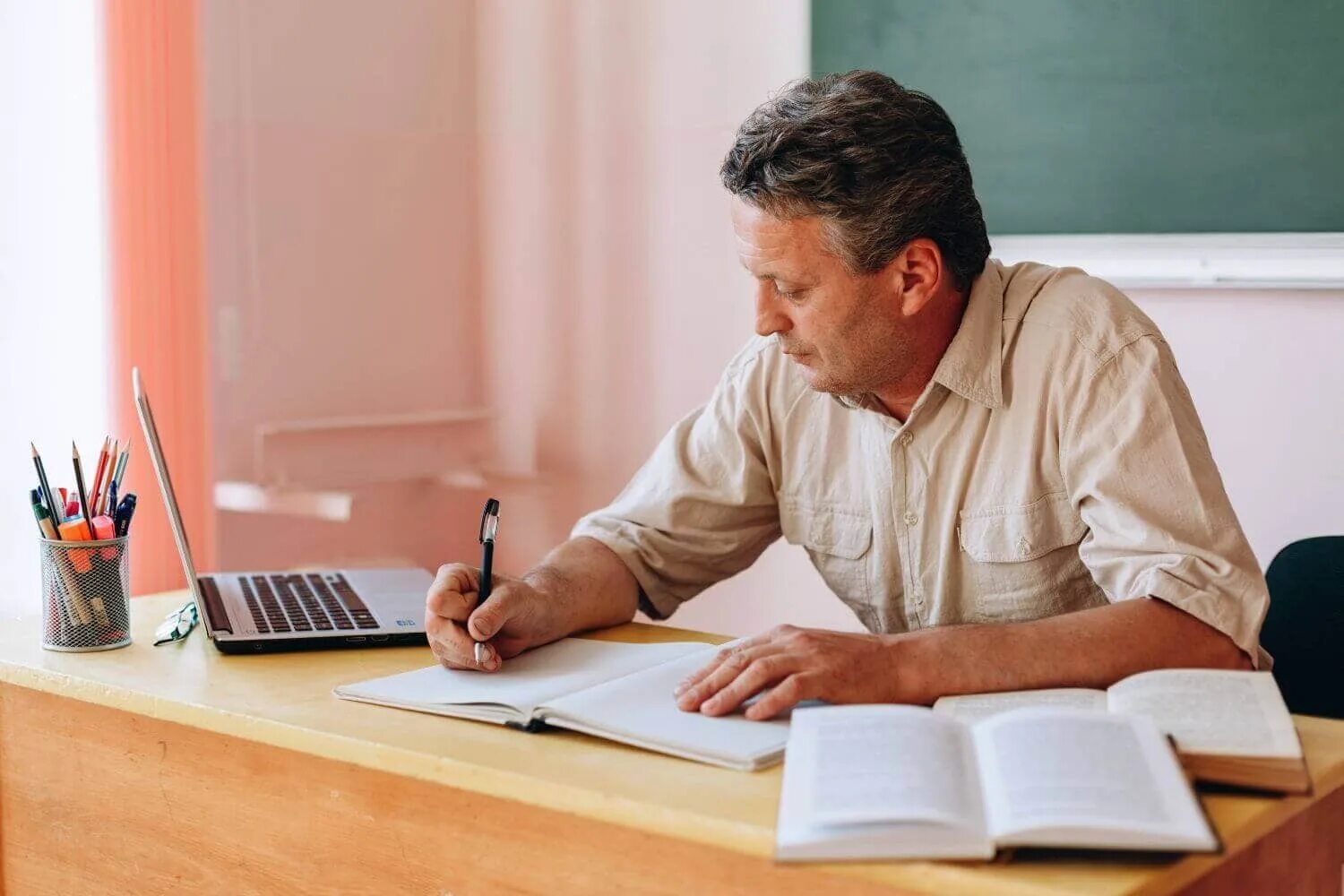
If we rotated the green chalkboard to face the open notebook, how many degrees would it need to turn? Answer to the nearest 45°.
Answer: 0° — it already faces it

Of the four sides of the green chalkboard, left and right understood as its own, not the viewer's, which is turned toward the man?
front

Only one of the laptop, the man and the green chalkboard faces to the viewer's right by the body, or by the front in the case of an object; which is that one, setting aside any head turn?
the laptop

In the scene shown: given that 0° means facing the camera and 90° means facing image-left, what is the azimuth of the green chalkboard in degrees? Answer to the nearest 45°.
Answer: approximately 0°

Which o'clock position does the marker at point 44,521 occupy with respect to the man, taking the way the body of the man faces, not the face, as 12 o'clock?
The marker is roughly at 1 o'clock from the man.

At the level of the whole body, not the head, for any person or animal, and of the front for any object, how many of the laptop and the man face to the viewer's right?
1

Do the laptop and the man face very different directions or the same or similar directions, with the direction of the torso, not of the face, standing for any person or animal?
very different directions

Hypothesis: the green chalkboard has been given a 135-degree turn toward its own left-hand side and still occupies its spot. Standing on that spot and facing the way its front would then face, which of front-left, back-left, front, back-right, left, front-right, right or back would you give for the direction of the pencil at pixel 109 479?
back

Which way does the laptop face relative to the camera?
to the viewer's right

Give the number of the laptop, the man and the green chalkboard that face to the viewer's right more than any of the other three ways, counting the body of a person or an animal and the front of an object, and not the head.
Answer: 1

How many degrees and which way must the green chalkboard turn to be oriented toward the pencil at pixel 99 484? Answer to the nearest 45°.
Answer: approximately 45° to its right

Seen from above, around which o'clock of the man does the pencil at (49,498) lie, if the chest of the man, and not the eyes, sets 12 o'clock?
The pencil is roughly at 1 o'clock from the man.
